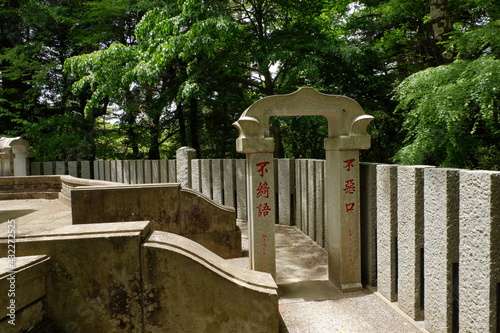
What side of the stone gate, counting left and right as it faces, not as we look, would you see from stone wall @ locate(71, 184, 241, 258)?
right

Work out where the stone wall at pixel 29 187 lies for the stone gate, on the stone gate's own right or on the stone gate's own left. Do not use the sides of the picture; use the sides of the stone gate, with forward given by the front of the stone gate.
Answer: on the stone gate's own right

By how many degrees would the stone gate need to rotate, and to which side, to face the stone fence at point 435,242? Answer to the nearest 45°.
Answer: approximately 45° to its left

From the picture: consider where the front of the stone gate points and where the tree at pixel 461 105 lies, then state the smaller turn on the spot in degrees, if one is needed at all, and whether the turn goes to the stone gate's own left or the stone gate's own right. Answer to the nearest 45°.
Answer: approximately 135° to the stone gate's own left

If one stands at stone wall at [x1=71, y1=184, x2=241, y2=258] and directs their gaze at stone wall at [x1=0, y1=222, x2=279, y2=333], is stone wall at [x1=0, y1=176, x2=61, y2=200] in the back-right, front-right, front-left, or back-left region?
back-right

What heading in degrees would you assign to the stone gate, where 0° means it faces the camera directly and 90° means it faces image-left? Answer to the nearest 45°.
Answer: approximately 0°

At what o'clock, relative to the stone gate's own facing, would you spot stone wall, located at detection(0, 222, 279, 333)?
The stone wall is roughly at 1 o'clock from the stone gate.

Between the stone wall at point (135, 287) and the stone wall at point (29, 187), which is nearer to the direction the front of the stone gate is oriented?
the stone wall at point (135, 287)

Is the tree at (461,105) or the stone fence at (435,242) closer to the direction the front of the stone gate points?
the stone fence
